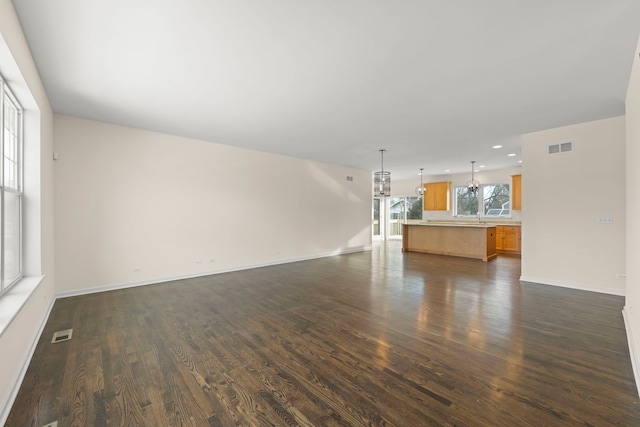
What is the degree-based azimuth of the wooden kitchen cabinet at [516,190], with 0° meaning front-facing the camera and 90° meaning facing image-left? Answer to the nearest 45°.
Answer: approximately 0°

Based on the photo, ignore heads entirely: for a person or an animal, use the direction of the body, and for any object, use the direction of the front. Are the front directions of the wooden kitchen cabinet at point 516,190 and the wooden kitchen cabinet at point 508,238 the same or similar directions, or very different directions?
same or similar directions

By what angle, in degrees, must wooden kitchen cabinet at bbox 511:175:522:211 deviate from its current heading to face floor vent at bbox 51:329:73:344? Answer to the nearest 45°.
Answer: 0° — it already faces it

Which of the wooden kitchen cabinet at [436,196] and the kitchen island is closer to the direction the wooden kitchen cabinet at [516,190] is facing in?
the kitchen island

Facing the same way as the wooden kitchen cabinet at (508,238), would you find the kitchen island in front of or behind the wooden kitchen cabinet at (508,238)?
in front

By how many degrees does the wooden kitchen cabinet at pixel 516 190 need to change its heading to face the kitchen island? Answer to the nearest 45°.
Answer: approximately 45° to its right

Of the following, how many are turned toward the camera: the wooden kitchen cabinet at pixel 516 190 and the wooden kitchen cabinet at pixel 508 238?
2

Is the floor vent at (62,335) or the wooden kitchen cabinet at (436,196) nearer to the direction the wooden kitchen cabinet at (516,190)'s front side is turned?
the floor vent

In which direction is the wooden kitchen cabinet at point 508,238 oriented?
toward the camera
